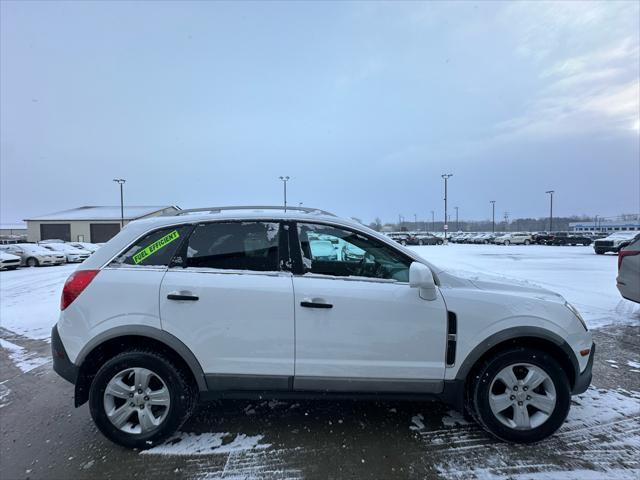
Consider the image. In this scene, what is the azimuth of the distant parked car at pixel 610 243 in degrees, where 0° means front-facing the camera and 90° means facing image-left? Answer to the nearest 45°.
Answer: approximately 45°

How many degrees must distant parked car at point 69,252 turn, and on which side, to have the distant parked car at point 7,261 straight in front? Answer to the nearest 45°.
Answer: approximately 90° to its right

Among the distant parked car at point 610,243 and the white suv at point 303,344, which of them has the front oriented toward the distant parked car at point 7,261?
the distant parked car at point 610,243

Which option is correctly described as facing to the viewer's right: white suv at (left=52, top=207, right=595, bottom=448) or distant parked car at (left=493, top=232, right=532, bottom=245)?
the white suv

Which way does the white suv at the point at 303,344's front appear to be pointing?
to the viewer's right

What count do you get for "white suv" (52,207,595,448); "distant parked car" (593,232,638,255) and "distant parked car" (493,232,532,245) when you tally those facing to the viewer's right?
1

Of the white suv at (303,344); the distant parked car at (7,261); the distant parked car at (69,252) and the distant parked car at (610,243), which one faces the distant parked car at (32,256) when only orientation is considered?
the distant parked car at (610,243)

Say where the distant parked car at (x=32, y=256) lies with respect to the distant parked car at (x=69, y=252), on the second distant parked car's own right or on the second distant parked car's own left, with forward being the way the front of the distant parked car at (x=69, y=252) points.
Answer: on the second distant parked car's own right

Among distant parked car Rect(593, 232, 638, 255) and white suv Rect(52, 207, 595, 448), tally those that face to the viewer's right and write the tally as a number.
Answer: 1

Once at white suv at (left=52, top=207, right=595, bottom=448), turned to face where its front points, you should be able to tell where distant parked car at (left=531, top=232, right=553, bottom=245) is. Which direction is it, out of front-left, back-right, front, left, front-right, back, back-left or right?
front-left

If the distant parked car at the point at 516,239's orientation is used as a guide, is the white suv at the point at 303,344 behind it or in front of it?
in front

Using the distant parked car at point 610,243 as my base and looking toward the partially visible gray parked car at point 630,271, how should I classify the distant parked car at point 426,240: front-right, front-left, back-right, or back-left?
back-right
